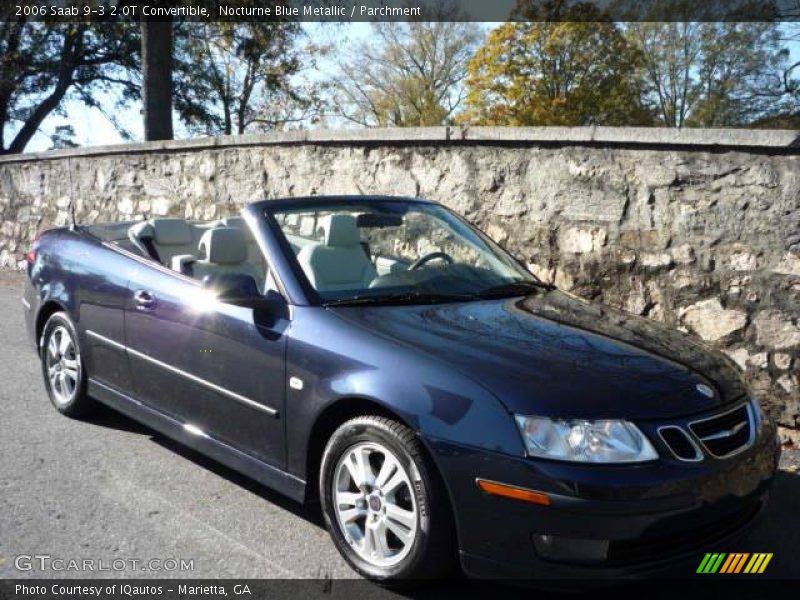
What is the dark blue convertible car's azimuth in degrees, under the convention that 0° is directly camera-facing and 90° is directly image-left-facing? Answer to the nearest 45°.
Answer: approximately 315°
